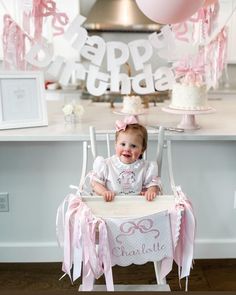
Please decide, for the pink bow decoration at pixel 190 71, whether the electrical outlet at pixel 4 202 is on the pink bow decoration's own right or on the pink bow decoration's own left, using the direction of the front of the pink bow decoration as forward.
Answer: on the pink bow decoration's own right

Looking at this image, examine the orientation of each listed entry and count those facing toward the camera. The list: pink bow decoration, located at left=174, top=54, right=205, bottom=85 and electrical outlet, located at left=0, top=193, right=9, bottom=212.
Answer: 2

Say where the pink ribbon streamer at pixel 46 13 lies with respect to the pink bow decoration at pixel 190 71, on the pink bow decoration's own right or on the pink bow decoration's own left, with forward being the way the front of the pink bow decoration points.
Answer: on the pink bow decoration's own right

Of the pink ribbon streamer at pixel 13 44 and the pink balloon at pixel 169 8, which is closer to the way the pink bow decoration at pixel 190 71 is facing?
the pink balloon

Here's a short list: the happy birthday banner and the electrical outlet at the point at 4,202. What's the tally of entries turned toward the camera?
2

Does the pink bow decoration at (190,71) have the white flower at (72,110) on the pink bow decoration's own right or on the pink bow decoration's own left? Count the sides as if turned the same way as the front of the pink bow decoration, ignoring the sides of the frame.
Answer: on the pink bow decoration's own right

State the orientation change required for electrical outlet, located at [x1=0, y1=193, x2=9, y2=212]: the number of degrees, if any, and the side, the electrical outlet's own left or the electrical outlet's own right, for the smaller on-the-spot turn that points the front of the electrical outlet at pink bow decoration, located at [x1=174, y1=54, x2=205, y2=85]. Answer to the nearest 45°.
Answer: approximately 90° to the electrical outlet's own left
